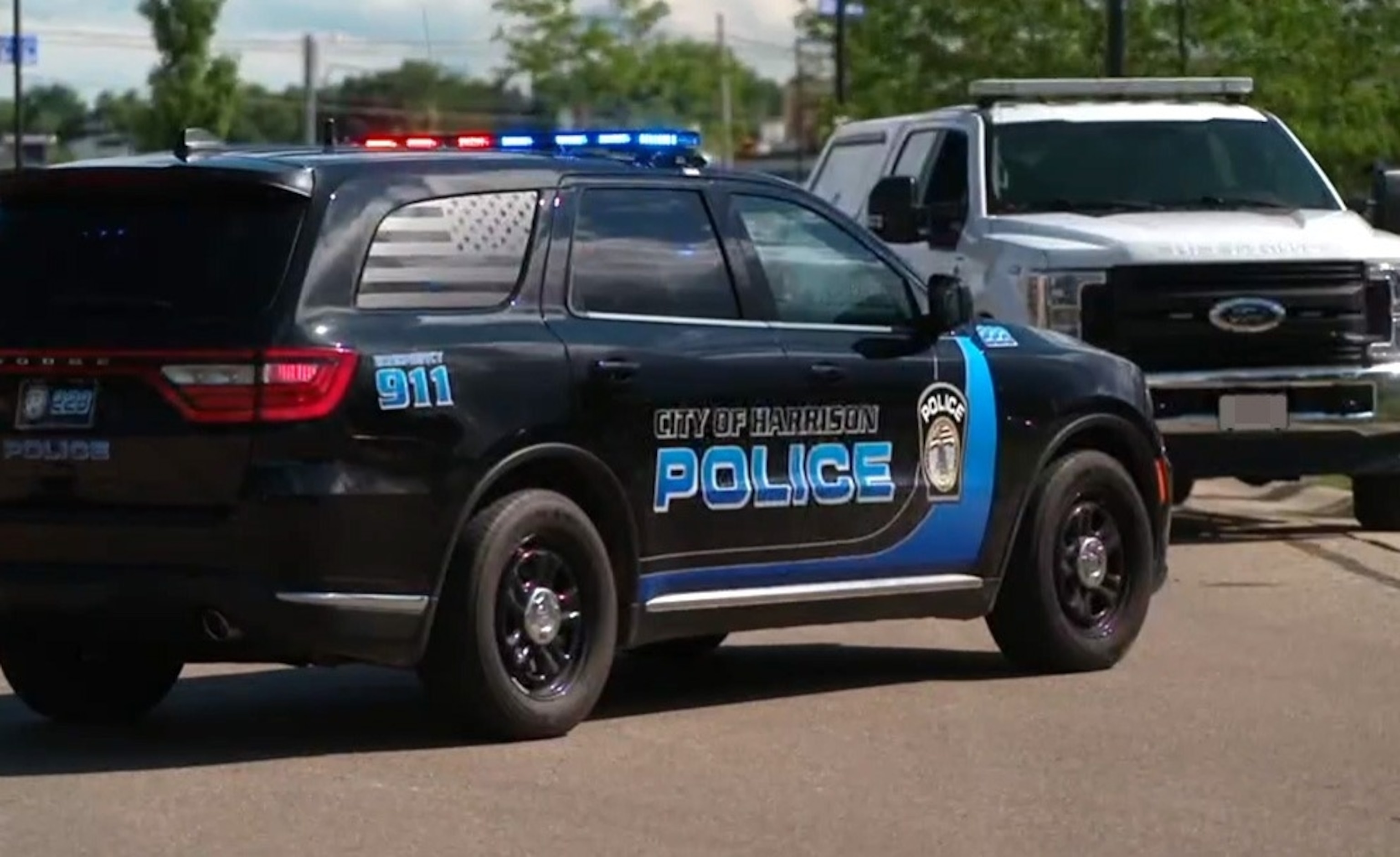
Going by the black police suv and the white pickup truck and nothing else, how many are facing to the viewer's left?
0

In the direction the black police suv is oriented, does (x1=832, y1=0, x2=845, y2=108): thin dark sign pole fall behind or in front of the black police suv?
in front

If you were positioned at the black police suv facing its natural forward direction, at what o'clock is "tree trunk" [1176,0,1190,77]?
The tree trunk is roughly at 11 o'clock from the black police suv.

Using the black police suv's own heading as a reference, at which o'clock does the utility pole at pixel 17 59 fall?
The utility pole is roughly at 10 o'clock from the black police suv.

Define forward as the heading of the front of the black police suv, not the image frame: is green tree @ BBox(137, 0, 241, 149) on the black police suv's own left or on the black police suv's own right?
on the black police suv's own left

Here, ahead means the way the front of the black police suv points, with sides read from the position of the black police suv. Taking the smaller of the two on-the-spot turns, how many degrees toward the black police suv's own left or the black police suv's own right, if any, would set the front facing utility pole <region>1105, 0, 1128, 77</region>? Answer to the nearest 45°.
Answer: approximately 45° to the black police suv's own left

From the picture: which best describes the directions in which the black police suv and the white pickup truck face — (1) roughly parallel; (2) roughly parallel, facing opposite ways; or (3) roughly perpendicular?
roughly perpendicular

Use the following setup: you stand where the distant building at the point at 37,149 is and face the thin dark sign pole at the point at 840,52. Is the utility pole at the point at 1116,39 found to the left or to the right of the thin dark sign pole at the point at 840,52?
right

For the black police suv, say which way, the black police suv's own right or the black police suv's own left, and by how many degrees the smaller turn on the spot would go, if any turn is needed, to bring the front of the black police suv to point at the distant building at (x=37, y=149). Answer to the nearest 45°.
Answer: approximately 45° to the black police suv's own left

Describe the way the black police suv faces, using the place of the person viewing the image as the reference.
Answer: facing away from the viewer and to the right of the viewer

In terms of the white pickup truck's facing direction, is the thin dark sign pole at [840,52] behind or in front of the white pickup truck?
behind
